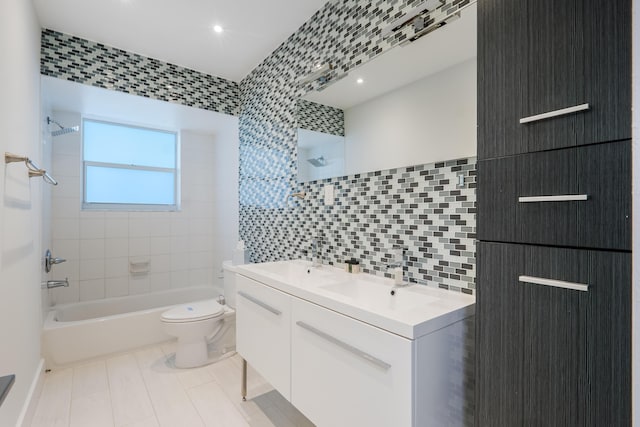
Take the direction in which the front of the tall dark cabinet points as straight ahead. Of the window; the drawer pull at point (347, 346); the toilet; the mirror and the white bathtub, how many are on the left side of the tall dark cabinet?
0

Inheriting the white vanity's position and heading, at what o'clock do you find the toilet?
The toilet is roughly at 3 o'clock from the white vanity.

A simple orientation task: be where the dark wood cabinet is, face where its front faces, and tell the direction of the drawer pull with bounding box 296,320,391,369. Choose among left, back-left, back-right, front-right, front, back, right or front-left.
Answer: front-right

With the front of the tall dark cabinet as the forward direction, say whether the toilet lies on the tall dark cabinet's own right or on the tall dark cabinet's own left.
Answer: on the tall dark cabinet's own right

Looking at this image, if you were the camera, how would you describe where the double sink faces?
facing the viewer and to the left of the viewer

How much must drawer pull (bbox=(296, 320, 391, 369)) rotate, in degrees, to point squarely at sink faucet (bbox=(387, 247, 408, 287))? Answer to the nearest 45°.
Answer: approximately 180°

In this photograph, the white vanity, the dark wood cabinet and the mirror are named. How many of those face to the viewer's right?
0

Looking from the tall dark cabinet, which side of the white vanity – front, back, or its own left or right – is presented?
left

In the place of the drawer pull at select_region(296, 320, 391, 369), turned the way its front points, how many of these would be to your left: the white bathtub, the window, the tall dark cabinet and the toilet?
1

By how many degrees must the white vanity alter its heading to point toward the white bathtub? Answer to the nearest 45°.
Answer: approximately 90° to its right

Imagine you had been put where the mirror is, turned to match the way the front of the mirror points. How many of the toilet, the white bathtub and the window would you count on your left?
0

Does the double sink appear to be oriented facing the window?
no

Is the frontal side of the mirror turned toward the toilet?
no

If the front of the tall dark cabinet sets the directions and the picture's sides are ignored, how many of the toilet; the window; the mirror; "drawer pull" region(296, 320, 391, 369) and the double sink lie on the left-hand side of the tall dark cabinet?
0

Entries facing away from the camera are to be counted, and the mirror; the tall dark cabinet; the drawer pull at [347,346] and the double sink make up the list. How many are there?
0

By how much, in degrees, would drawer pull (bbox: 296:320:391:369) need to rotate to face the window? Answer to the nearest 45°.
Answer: approximately 90° to its right

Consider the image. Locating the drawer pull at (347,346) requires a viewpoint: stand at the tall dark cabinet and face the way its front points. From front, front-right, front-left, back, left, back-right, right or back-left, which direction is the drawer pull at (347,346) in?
front-right

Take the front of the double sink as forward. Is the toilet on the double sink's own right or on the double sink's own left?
on the double sink's own right

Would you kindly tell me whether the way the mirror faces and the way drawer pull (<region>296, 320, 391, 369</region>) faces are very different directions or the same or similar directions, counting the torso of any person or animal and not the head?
same or similar directions
